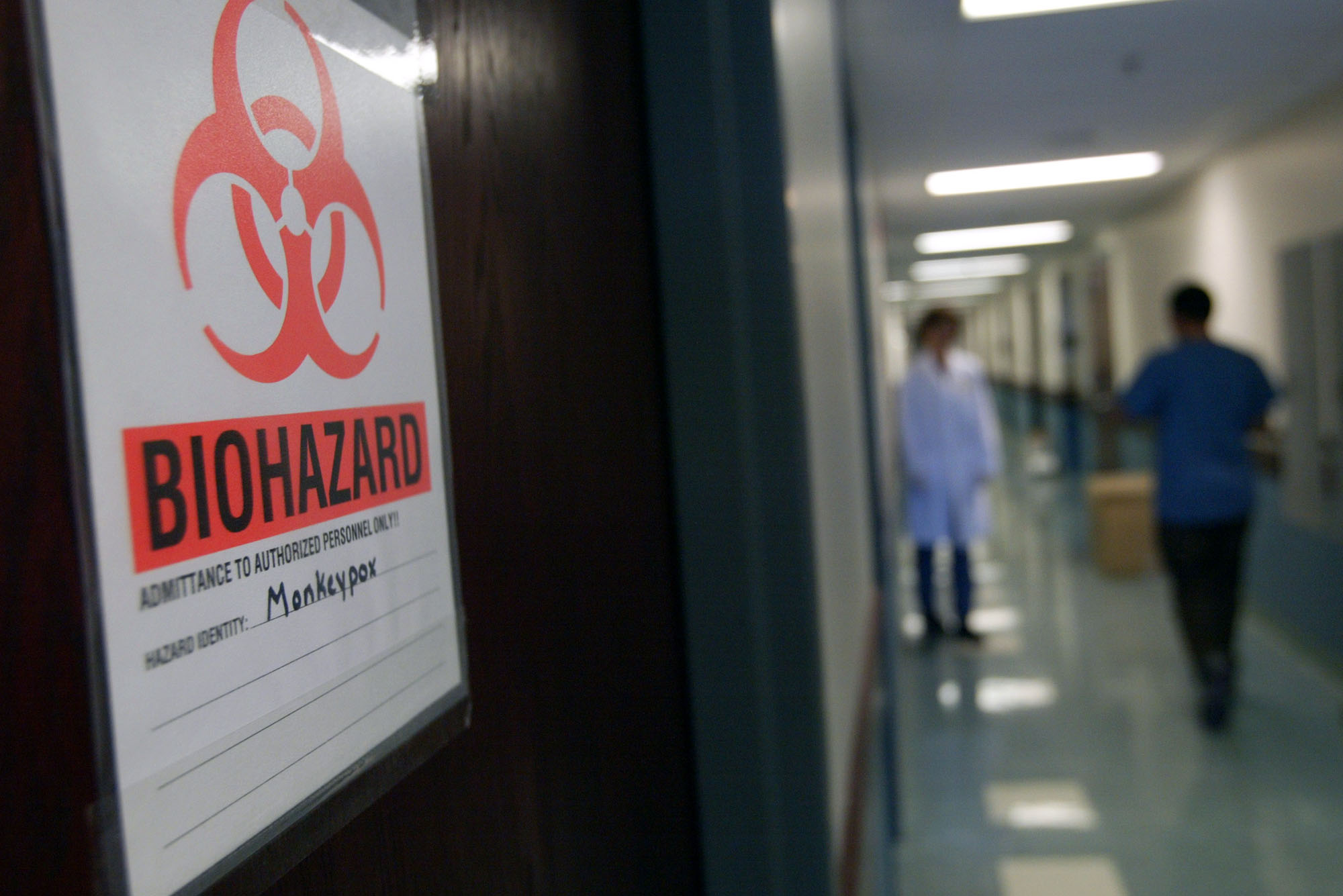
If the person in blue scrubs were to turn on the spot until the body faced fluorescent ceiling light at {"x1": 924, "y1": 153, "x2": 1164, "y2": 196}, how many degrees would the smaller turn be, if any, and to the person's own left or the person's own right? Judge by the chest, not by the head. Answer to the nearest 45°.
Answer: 0° — they already face it

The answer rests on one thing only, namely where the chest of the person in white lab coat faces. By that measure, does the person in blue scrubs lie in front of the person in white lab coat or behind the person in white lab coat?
in front

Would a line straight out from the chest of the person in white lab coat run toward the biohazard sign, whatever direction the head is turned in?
yes

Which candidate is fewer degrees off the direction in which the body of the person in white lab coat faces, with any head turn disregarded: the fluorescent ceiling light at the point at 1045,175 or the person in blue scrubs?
the person in blue scrubs

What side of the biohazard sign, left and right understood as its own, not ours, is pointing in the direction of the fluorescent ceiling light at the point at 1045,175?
left

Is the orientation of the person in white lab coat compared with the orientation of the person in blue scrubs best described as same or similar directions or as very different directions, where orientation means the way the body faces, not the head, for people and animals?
very different directions

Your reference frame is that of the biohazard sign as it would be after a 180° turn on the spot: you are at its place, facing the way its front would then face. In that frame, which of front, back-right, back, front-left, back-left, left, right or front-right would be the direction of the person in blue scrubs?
right

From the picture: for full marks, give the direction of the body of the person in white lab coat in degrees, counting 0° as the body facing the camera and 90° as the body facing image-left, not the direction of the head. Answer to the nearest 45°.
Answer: approximately 0°

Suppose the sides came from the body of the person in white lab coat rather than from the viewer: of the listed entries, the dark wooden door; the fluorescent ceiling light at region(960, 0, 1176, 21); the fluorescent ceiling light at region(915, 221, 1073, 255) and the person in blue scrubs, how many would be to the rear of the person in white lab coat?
1

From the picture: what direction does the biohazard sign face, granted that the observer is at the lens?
facing the viewer and to the right of the viewer

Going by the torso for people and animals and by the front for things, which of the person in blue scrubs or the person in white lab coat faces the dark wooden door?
the person in white lab coat

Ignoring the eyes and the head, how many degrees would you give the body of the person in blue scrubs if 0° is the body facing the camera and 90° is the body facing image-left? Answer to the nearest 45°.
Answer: approximately 180°

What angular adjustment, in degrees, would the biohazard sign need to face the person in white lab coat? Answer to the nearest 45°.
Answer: approximately 90° to its left
